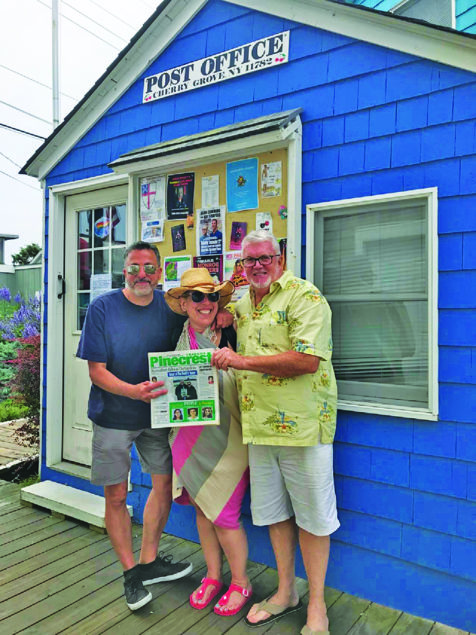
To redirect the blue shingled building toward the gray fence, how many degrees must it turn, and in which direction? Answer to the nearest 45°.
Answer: approximately 90° to its right

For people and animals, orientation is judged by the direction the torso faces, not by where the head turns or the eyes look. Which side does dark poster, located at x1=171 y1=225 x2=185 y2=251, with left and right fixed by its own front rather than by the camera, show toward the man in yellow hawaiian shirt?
left

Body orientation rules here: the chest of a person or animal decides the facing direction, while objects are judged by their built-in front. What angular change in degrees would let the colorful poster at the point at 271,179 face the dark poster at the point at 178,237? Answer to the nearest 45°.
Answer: approximately 90° to its right

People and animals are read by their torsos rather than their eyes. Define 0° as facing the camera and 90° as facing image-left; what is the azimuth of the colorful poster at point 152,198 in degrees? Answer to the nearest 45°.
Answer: approximately 45°

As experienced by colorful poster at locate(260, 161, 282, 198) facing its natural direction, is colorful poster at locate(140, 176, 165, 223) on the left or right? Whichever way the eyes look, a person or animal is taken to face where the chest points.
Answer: on its right

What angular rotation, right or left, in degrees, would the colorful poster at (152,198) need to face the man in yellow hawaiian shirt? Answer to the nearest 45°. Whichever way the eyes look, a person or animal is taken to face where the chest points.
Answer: approximately 90° to its left

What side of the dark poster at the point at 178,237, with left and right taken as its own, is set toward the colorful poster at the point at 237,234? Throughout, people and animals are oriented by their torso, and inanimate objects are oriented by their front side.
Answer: left

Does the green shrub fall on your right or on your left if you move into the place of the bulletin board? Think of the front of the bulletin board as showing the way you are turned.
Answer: on your right
